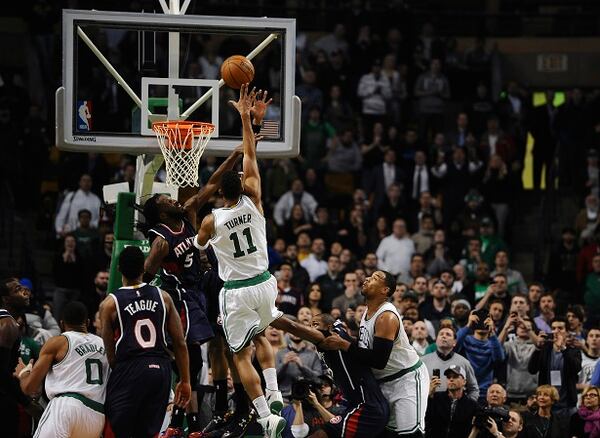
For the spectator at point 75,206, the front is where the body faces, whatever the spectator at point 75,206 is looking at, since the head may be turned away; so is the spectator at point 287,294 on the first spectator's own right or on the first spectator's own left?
on the first spectator's own left

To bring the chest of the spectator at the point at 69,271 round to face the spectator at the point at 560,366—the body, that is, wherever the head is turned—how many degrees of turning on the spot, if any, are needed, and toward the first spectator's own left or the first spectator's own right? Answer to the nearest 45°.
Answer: approximately 45° to the first spectator's own left

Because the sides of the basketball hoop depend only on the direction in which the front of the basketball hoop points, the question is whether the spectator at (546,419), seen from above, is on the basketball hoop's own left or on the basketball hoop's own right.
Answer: on the basketball hoop's own left

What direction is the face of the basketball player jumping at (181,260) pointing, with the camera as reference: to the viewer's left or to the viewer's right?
to the viewer's right

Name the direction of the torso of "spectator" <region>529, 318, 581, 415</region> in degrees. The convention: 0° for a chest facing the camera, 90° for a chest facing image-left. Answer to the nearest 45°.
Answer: approximately 0°

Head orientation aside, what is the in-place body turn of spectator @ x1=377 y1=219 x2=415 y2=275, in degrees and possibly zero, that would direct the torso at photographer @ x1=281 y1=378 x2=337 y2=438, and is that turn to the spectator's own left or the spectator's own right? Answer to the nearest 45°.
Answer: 0° — they already face them

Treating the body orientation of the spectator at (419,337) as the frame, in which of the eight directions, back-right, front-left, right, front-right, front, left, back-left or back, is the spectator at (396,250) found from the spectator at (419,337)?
back

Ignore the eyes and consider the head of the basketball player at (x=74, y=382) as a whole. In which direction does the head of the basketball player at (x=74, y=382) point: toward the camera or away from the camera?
away from the camera
